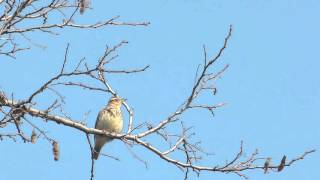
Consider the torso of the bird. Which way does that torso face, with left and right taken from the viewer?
facing the viewer and to the right of the viewer
